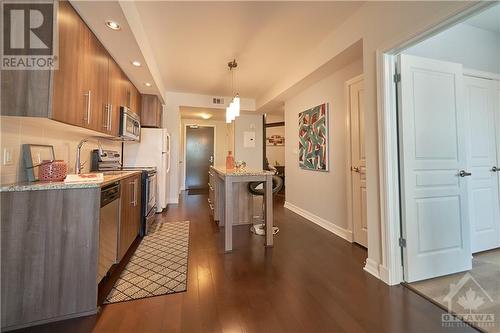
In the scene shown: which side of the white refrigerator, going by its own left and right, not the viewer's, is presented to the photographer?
right

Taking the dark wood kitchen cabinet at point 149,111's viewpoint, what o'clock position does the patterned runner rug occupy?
The patterned runner rug is roughly at 3 o'clock from the dark wood kitchen cabinet.

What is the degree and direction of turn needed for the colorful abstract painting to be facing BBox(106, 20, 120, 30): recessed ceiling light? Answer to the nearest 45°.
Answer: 0° — it already faces it

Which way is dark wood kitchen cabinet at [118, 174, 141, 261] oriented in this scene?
to the viewer's right

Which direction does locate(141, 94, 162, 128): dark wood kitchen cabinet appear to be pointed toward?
to the viewer's right

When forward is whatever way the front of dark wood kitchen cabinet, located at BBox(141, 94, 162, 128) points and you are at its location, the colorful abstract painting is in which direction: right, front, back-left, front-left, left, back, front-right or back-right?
front-right

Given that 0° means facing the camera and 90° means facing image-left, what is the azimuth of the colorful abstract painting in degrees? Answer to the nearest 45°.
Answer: approximately 45°

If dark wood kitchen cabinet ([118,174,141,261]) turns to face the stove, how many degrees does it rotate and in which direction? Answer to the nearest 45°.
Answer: approximately 90° to its left

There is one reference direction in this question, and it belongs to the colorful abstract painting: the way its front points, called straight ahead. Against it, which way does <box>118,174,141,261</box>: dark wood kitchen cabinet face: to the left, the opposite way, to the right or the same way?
the opposite way

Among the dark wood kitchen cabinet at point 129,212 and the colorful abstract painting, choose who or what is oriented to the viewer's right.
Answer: the dark wood kitchen cabinet
